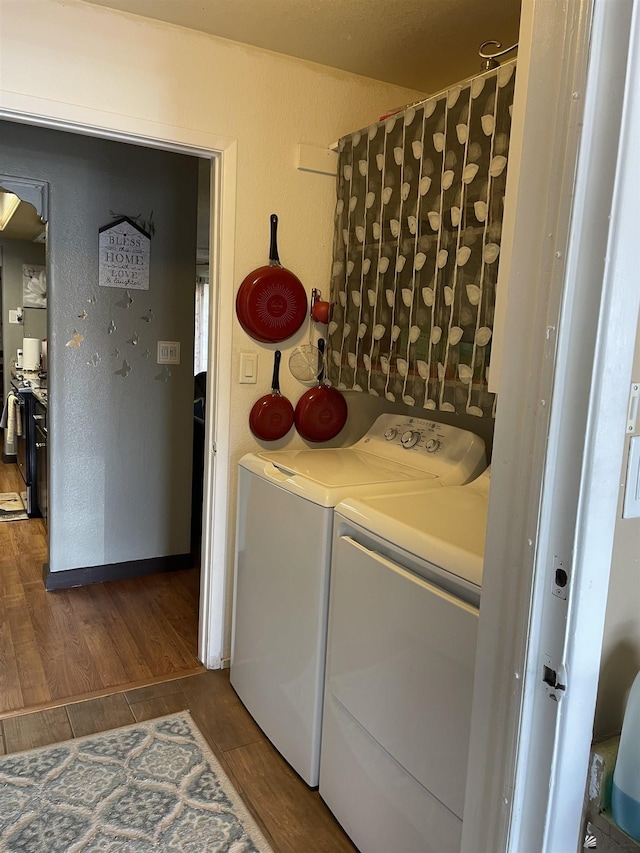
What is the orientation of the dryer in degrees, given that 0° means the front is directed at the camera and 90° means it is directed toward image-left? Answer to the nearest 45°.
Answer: approximately 45°

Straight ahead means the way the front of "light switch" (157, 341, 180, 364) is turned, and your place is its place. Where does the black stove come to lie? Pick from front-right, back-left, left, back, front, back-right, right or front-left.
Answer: back-right
